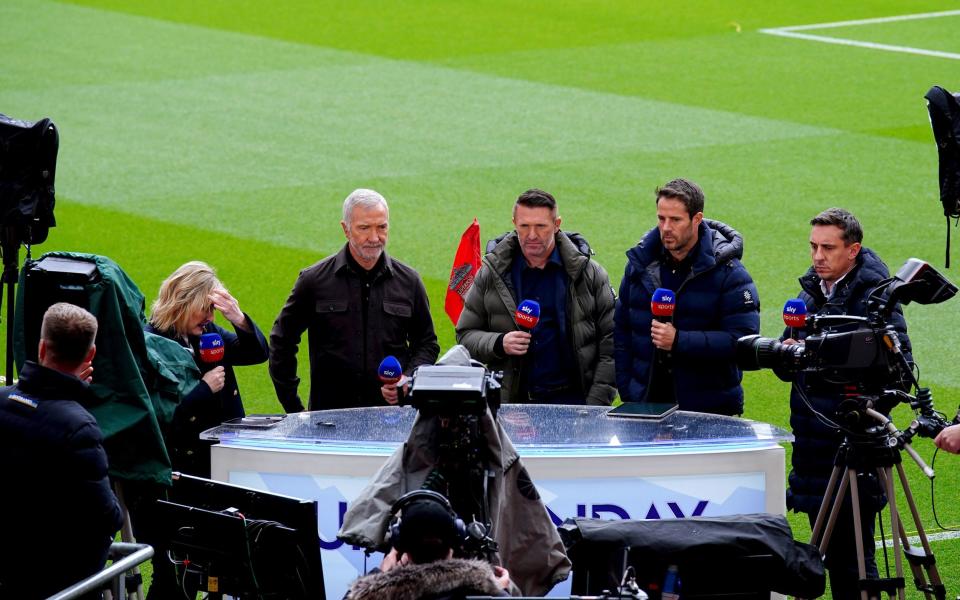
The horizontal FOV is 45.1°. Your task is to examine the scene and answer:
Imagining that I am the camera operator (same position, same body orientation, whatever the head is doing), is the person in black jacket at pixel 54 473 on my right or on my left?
on my left

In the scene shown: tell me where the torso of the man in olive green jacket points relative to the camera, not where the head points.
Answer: toward the camera

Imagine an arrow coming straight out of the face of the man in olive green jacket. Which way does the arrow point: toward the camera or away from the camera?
toward the camera

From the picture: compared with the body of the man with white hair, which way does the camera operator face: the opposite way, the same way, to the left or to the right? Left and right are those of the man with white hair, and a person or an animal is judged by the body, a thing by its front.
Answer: the opposite way

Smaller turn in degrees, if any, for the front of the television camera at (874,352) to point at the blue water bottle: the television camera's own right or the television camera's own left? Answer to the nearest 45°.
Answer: approximately 45° to the television camera's own left

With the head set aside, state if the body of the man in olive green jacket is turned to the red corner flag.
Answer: no

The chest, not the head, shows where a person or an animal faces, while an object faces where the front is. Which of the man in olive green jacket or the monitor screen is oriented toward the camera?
the man in olive green jacket

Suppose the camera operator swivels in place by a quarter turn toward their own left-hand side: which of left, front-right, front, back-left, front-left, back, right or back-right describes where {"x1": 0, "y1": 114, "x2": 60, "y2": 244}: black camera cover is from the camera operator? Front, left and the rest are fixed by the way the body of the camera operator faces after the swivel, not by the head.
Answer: front-right

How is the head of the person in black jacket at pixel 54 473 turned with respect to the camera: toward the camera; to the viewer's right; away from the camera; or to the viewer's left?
away from the camera

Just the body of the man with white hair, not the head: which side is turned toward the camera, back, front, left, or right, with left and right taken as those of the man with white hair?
front

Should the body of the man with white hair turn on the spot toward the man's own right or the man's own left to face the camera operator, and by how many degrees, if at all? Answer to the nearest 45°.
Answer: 0° — they already face them

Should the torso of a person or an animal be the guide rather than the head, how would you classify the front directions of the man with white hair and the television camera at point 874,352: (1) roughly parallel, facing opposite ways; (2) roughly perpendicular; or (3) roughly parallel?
roughly perpendicular

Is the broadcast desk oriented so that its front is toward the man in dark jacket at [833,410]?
no

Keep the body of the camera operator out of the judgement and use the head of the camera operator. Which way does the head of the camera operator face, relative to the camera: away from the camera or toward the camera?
away from the camera

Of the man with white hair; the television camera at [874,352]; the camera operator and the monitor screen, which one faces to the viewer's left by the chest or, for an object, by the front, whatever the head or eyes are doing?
the television camera

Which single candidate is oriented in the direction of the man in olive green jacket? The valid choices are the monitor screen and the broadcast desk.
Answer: the monitor screen

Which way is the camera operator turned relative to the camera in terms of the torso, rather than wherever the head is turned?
away from the camera

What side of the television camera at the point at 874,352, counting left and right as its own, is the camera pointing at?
left
